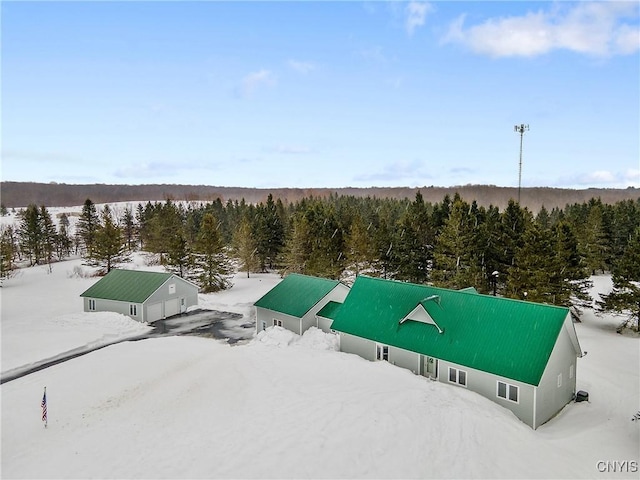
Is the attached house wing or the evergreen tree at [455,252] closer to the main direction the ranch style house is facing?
the attached house wing

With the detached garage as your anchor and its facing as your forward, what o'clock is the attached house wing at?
The attached house wing is roughly at 12 o'clock from the detached garage.

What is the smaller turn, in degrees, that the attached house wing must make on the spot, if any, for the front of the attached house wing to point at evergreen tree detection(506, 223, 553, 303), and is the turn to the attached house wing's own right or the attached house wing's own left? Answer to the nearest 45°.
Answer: approximately 135° to the attached house wing's own left

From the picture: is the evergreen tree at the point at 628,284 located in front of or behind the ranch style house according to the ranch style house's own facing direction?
behind

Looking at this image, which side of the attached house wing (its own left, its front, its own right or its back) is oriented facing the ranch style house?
left

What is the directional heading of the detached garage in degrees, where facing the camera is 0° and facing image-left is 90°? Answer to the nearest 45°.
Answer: approximately 315°

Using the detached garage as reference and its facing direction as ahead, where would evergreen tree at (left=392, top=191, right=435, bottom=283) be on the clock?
The evergreen tree is roughly at 11 o'clock from the detached garage.

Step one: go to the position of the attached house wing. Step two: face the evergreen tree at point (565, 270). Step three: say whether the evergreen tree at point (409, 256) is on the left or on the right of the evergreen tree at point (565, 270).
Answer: left

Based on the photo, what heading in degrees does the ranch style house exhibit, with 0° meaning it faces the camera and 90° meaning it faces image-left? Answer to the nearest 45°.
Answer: approximately 45°

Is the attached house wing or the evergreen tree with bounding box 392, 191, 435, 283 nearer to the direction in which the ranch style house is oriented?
the attached house wing

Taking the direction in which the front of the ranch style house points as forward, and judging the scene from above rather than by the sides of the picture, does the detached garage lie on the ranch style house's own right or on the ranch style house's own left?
on the ranch style house's own right

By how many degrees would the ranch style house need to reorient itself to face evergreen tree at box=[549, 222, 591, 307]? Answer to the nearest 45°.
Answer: approximately 180°

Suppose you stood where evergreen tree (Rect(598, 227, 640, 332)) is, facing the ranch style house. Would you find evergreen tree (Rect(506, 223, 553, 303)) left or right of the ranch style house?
right

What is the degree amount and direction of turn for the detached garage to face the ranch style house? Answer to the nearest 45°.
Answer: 0° — it already faces it
